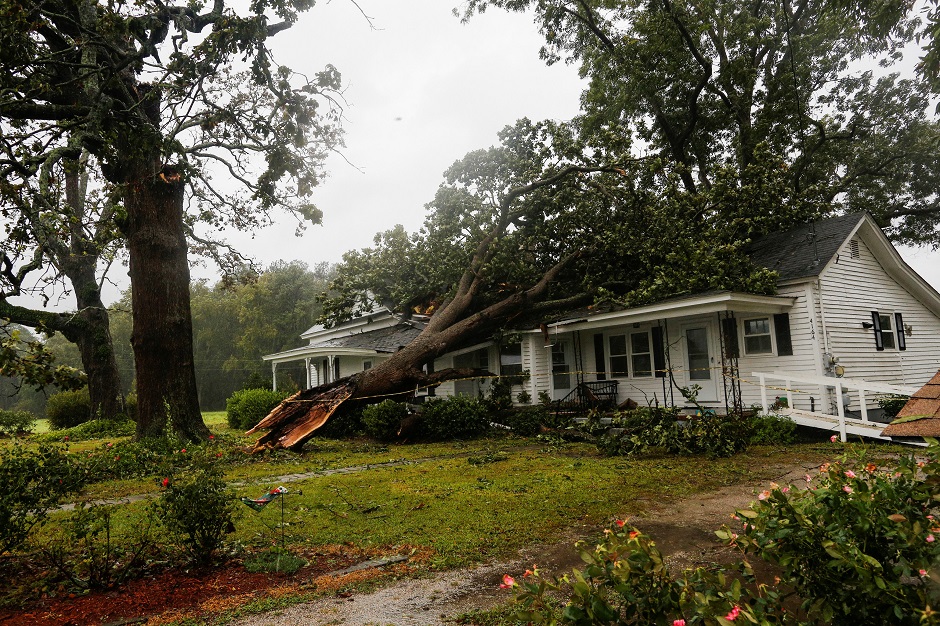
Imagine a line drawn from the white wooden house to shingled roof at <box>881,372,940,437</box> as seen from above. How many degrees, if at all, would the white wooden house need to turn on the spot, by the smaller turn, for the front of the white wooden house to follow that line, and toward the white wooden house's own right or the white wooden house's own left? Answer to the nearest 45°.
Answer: approximately 45° to the white wooden house's own left

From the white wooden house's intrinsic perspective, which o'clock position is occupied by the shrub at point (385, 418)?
The shrub is roughly at 1 o'clock from the white wooden house.

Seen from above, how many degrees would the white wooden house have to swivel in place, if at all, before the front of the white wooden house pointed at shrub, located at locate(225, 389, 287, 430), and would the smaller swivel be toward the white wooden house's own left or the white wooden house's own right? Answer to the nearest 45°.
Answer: approximately 45° to the white wooden house's own right

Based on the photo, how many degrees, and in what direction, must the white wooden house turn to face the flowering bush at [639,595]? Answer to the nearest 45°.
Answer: approximately 45° to its left

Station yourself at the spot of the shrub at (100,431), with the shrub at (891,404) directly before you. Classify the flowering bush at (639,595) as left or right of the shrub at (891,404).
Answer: right

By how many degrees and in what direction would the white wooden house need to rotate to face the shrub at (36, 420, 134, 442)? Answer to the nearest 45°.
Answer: approximately 45° to its right

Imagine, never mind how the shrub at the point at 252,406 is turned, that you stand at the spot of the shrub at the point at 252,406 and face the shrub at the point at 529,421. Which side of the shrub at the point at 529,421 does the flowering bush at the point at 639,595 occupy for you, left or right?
right

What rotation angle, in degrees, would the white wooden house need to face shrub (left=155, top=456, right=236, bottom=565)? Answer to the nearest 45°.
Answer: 0° — it already faces it

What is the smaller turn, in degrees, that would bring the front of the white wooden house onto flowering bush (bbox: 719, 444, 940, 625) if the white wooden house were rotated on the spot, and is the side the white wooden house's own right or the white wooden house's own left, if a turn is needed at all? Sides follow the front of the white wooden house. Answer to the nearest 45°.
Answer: approximately 45° to the white wooden house's own left

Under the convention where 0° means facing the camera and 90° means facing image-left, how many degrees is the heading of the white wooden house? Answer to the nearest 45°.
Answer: approximately 45°

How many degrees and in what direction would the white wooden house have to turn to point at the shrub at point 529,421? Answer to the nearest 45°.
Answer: approximately 45° to its right

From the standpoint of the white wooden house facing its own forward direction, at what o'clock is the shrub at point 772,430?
The shrub is roughly at 11 o'clock from the white wooden house.

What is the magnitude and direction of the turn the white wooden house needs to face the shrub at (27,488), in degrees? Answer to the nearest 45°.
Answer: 0° — it already faces it

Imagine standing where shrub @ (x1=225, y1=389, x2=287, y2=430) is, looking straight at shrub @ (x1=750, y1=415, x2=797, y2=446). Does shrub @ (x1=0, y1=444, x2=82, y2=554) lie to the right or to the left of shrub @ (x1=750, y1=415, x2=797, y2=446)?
right
